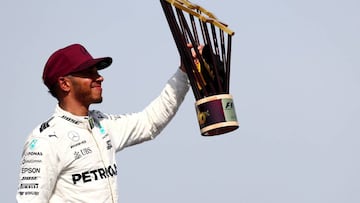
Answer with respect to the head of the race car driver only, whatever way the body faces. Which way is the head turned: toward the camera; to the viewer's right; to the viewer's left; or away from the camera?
to the viewer's right

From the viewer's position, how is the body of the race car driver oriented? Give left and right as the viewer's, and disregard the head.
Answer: facing the viewer and to the right of the viewer
